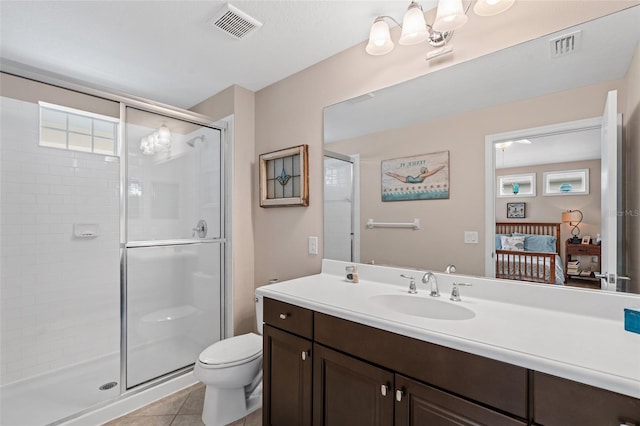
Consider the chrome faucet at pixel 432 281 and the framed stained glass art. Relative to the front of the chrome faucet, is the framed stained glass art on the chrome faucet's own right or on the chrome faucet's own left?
on the chrome faucet's own right

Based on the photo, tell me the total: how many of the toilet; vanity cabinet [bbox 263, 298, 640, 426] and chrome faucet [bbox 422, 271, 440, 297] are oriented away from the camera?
0

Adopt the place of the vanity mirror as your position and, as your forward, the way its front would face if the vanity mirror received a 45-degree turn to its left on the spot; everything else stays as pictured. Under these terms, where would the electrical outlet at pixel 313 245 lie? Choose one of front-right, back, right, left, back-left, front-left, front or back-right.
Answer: right

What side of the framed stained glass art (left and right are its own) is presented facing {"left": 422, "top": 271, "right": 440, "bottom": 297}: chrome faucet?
left

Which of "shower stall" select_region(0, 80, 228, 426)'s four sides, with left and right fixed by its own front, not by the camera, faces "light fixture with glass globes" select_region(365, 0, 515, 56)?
front

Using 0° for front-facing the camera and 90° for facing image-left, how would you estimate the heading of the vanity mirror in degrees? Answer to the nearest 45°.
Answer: approximately 45°

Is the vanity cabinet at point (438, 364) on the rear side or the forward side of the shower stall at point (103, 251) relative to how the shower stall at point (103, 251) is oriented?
on the forward side

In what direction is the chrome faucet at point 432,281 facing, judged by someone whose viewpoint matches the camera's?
facing the viewer and to the left of the viewer

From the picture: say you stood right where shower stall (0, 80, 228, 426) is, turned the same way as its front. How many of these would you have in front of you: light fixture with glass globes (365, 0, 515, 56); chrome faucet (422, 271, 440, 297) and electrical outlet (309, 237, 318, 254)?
3

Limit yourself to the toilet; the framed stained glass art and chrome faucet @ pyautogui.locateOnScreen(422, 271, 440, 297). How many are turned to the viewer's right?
0

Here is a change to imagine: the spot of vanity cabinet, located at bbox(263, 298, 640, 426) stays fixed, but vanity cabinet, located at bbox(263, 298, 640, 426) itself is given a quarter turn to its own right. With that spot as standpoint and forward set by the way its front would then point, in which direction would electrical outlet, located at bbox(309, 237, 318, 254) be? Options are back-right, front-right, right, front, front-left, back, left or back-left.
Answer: front
